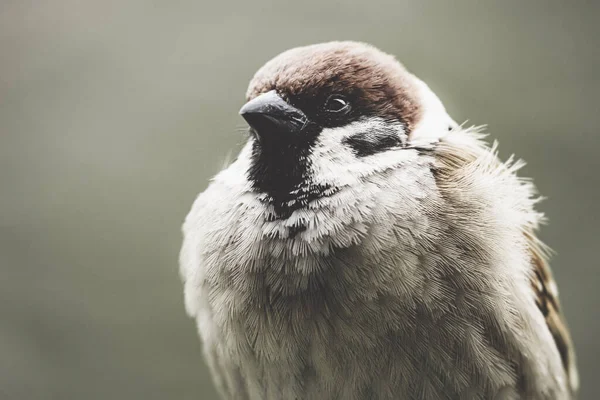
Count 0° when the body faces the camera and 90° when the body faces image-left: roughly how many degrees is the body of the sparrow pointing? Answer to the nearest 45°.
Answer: approximately 45°
